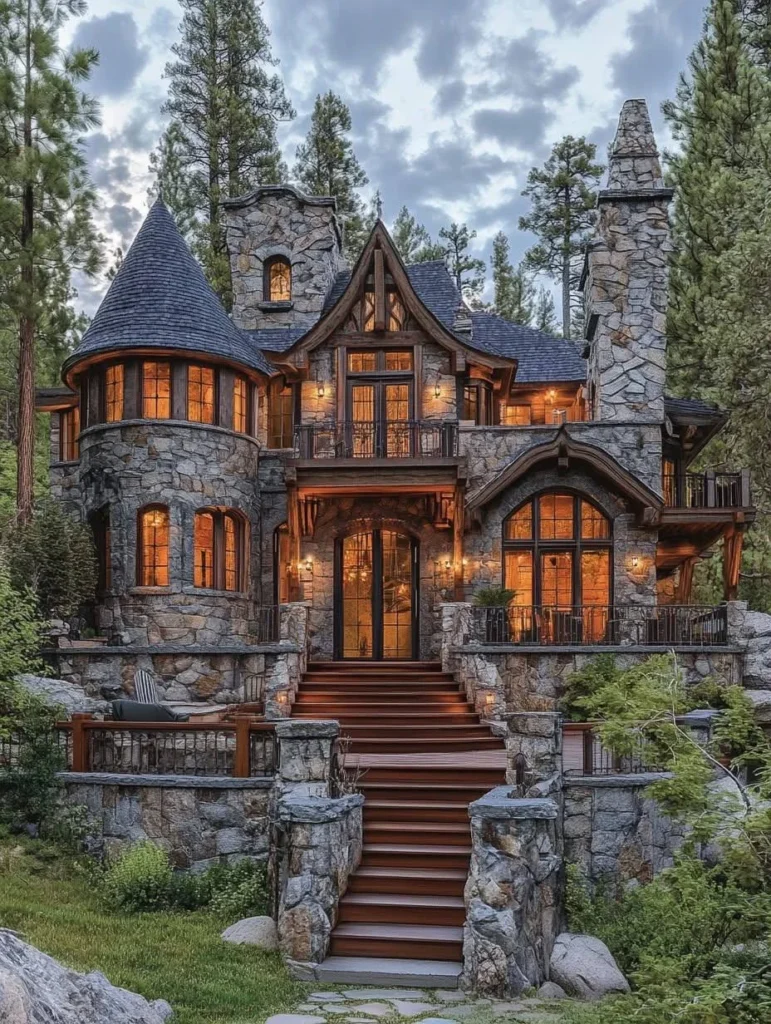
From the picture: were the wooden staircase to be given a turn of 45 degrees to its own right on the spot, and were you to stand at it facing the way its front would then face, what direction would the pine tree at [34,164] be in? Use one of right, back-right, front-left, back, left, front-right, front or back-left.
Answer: right

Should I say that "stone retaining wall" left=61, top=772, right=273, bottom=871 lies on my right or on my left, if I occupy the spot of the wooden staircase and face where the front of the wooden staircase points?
on my right

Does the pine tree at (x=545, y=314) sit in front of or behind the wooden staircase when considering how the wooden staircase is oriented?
behind

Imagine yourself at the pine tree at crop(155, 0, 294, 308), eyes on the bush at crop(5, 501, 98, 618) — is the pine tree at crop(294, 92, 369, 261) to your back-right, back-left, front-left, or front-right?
back-left

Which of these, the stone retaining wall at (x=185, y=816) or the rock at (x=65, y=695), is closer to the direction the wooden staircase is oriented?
the stone retaining wall

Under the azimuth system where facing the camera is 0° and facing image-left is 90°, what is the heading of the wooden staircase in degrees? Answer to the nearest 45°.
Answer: approximately 0°

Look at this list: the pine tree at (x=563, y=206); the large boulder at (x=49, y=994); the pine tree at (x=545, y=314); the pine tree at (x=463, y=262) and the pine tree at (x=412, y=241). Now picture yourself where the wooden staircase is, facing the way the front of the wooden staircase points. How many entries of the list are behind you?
4

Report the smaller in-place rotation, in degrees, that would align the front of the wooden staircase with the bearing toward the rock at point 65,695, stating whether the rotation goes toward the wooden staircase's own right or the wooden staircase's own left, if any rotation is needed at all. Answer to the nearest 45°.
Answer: approximately 135° to the wooden staircase's own right

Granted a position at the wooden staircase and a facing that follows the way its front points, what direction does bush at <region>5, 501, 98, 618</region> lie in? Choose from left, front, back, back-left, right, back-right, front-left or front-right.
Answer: back-right

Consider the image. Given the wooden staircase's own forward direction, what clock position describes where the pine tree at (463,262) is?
The pine tree is roughly at 6 o'clock from the wooden staircase.

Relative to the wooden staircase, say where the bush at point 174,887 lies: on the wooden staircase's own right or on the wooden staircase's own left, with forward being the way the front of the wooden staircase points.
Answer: on the wooden staircase's own right

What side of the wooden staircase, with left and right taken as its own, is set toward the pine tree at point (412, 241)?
back

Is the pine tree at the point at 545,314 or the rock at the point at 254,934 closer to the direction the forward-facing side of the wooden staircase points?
the rock

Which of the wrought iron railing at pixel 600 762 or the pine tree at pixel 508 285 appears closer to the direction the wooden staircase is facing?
the wrought iron railing

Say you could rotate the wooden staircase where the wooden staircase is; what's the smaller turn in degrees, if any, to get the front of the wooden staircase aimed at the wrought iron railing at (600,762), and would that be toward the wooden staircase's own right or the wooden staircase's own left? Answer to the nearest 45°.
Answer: approximately 90° to the wooden staircase's own left
